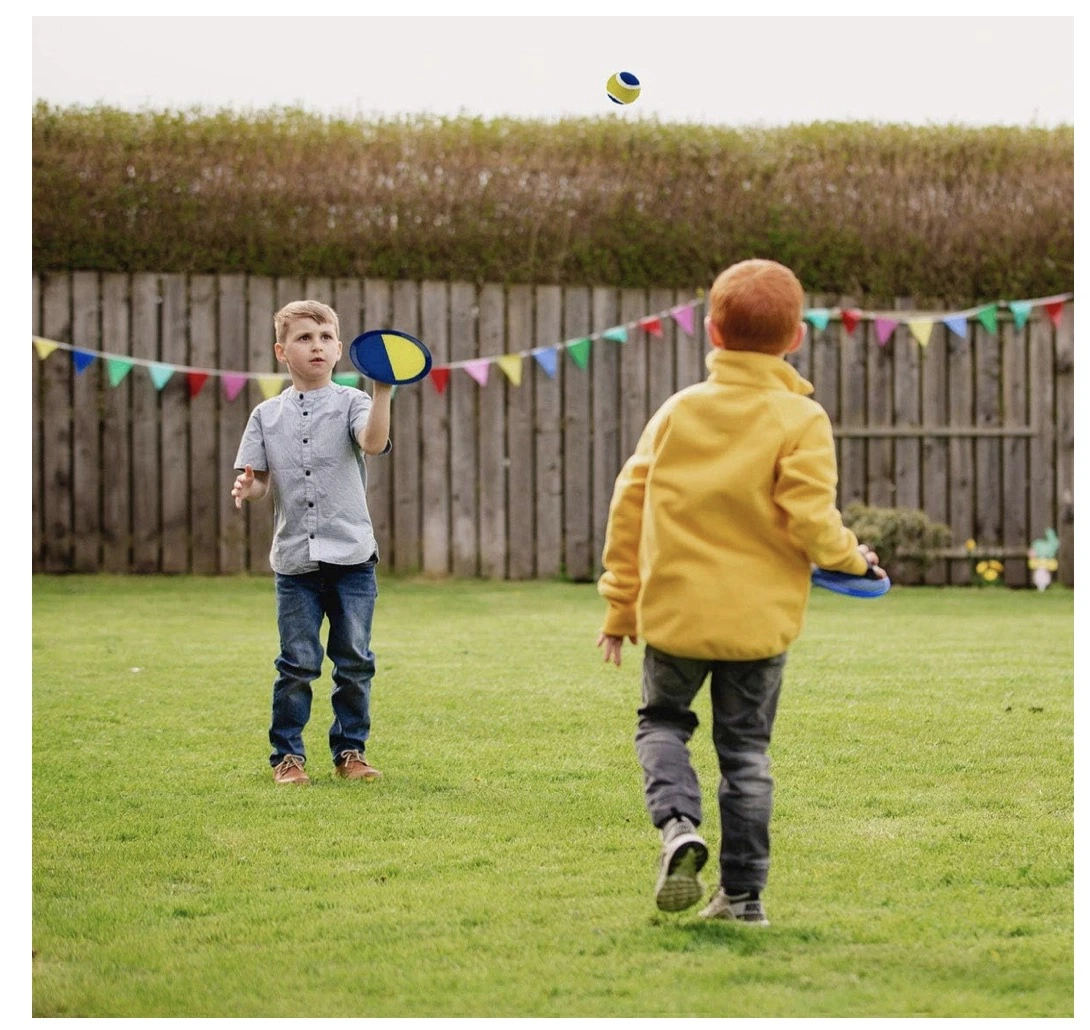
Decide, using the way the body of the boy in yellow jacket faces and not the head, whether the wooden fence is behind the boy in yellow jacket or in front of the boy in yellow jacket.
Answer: in front

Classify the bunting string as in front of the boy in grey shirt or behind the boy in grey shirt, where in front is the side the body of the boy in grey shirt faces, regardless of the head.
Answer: behind

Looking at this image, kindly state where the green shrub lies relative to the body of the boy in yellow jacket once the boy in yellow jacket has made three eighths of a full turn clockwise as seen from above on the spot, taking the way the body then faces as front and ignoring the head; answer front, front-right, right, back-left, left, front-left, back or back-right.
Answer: back-left

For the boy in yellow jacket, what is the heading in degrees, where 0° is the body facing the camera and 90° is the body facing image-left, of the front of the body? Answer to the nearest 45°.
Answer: approximately 180°

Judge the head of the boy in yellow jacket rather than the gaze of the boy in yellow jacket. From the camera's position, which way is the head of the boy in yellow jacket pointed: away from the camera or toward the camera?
away from the camera

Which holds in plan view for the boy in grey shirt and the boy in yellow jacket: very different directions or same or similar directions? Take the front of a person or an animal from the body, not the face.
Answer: very different directions

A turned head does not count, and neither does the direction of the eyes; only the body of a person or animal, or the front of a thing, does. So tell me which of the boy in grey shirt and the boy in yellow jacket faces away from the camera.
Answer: the boy in yellow jacket

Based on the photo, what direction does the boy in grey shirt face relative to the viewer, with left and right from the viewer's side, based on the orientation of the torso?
facing the viewer

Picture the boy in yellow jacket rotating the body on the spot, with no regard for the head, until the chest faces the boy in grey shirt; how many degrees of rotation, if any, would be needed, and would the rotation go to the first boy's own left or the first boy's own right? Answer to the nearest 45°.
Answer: approximately 45° to the first boy's own left

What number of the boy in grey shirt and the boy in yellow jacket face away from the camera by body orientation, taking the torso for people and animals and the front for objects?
1

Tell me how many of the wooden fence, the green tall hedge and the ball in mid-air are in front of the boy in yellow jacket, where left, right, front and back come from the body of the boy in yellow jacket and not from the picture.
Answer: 3
